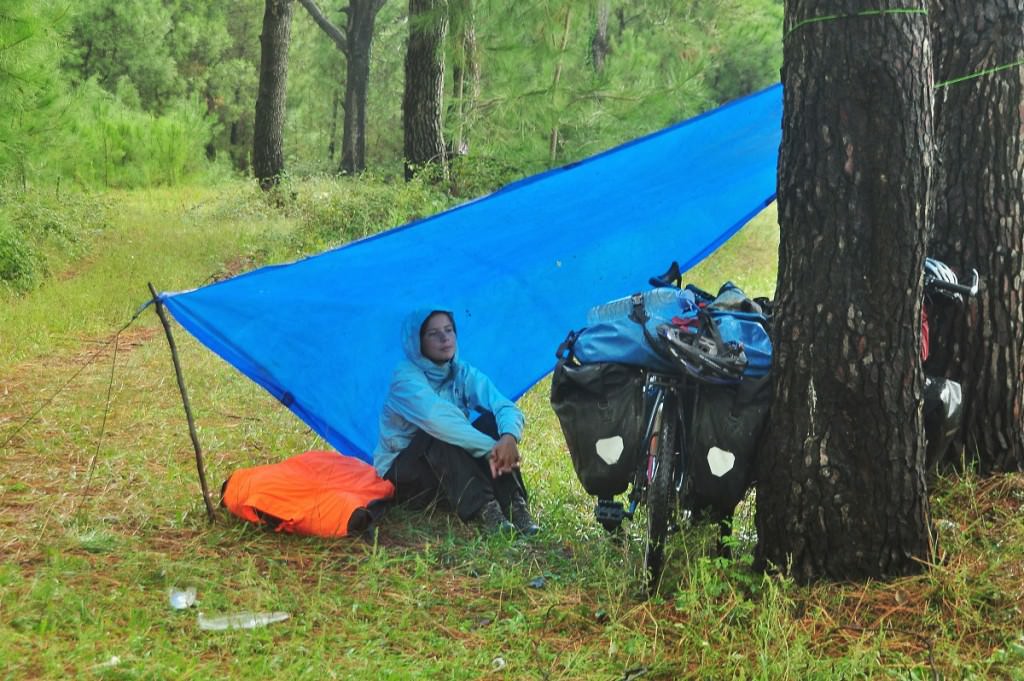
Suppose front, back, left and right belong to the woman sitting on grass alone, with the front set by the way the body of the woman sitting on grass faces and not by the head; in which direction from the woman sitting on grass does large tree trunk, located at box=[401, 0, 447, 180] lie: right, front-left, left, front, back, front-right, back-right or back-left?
back-left

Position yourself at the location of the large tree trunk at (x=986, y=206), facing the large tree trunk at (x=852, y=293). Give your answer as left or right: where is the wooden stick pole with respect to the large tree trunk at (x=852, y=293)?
right

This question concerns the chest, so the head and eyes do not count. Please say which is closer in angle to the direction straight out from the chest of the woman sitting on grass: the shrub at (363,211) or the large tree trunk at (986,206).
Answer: the large tree trunk

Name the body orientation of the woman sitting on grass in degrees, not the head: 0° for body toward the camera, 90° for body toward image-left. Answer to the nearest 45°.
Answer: approximately 315°

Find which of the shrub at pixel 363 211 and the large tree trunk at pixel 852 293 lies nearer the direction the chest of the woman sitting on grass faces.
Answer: the large tree trunk

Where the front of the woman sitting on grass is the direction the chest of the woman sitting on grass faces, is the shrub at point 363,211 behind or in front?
behind
